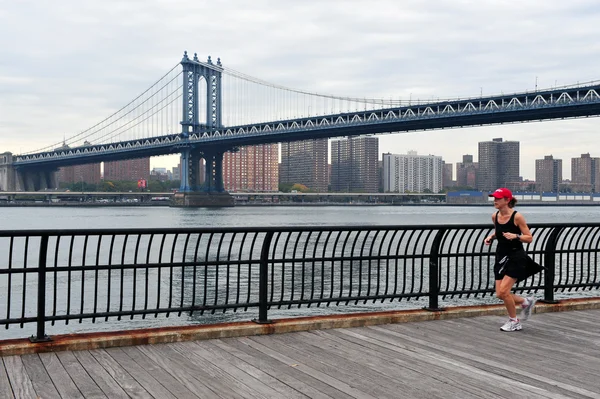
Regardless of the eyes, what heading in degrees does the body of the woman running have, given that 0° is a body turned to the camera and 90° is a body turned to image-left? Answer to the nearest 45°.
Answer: approximately 45°
